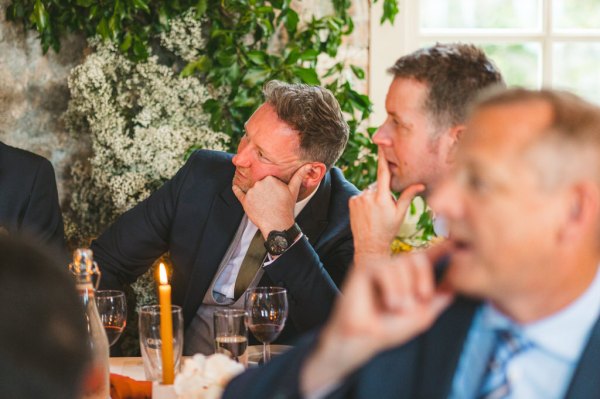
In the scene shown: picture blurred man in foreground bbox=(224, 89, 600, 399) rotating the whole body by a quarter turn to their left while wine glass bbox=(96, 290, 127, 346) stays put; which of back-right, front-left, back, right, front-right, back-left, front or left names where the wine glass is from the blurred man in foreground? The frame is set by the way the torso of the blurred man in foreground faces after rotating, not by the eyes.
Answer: back

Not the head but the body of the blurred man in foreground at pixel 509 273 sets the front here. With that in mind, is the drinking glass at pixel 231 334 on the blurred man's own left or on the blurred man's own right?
on the blurred man's own right

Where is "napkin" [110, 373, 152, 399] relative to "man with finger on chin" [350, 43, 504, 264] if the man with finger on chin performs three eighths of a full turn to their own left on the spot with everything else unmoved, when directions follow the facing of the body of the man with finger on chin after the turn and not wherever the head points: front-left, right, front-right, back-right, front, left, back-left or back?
right

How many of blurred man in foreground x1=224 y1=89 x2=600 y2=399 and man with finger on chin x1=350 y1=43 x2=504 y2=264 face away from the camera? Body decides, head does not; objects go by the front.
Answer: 0

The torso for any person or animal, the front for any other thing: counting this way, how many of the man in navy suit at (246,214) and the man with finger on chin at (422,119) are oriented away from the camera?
0

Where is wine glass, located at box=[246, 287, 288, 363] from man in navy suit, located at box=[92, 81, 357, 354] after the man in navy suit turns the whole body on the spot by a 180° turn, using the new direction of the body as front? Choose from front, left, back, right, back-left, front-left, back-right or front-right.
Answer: back-right

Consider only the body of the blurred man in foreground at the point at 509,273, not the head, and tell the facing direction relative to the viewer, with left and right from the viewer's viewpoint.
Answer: facing the viewer and to the left of the viewer

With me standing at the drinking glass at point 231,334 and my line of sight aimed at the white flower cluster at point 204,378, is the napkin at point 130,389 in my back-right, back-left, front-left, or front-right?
front-right

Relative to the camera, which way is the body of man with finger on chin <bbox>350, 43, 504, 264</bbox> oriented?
to the viewer's left

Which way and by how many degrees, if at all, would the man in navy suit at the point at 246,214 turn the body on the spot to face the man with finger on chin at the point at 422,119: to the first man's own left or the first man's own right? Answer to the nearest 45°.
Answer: approximately 90° to the first man's own left

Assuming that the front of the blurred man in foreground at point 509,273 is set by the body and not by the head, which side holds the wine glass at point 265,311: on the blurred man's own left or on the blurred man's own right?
on the blurred man's own right

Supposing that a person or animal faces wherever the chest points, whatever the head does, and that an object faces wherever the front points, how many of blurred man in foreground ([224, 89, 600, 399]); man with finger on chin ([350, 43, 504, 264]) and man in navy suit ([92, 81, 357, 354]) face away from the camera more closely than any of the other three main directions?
0

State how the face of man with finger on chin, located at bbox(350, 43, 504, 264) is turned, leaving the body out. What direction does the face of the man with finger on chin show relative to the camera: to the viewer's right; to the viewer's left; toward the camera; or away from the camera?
to the viewer's left
